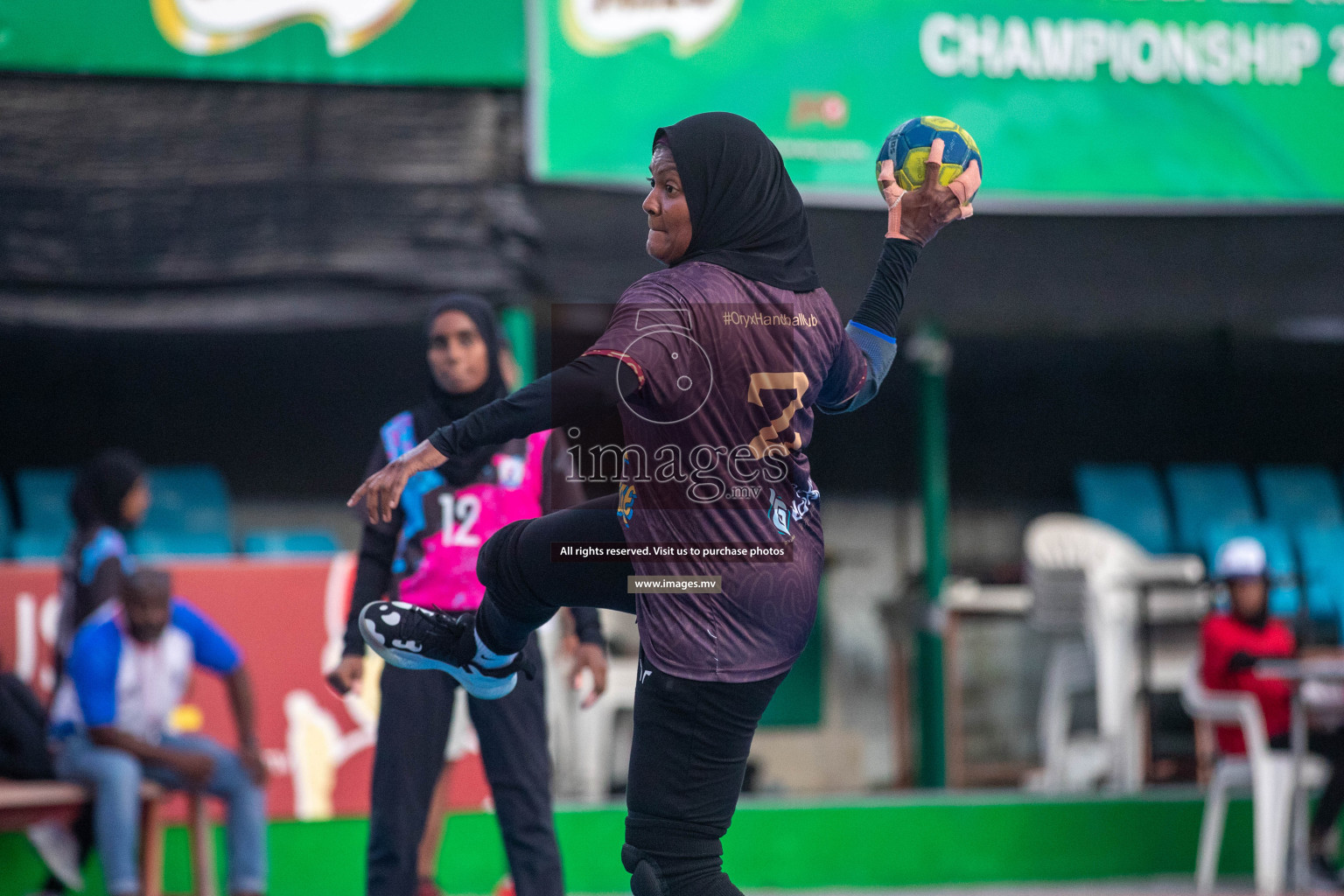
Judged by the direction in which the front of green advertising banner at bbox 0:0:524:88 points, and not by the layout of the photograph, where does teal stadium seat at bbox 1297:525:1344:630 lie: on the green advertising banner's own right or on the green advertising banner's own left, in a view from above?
on the green advertising banner's own left

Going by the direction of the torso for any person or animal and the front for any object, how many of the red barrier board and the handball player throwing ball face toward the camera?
1

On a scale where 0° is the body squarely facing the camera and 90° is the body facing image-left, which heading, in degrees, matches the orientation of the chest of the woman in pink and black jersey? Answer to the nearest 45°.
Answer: approximately 0°

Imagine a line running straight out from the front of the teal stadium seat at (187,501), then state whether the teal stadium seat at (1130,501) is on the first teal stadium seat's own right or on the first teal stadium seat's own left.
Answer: on the first teal stadium seat's own left

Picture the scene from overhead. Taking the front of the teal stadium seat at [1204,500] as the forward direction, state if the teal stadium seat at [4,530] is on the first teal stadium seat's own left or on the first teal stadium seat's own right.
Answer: on the first teal stadium seat's own right

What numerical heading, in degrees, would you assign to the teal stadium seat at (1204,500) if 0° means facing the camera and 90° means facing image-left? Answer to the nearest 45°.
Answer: approximately 0°
